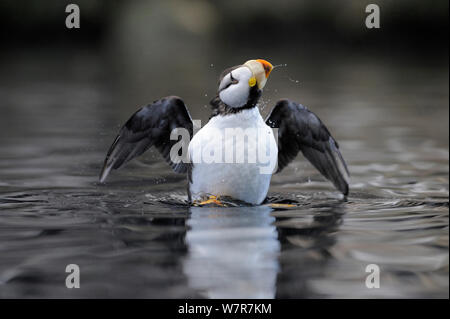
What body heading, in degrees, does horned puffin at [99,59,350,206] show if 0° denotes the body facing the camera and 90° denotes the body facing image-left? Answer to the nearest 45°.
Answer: approximately 0°
